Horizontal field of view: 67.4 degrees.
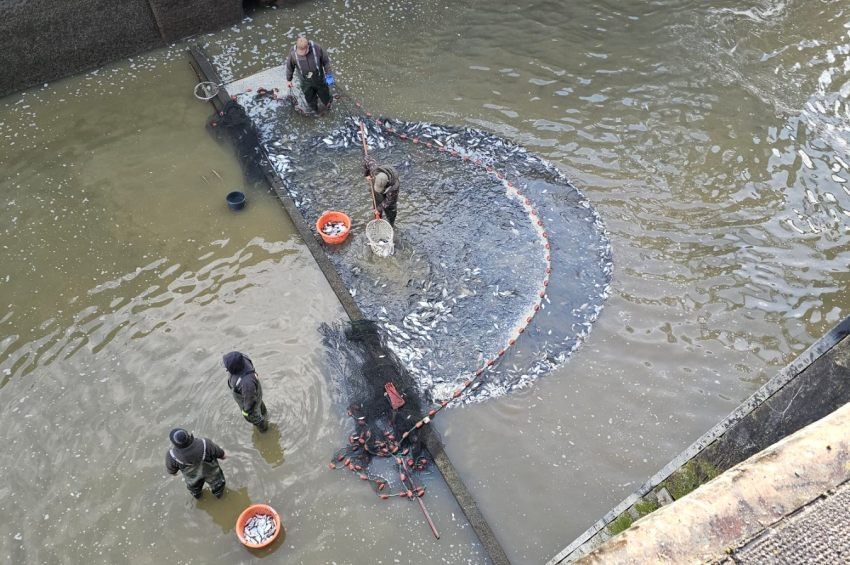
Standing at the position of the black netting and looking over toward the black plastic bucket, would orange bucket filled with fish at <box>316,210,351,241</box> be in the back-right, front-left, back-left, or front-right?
front-right

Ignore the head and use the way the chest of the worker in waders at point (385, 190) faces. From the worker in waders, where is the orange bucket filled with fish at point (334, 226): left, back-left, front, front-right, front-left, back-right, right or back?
front

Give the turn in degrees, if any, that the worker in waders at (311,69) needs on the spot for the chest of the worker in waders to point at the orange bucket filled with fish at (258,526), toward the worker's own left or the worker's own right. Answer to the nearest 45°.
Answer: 0° — they already face it

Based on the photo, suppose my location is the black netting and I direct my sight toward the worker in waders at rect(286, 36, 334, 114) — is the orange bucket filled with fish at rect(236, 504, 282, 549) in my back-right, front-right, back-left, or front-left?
back-left

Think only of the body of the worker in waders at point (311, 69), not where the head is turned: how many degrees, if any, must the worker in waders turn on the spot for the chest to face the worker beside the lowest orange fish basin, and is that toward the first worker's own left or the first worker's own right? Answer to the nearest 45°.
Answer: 0° — they already face them

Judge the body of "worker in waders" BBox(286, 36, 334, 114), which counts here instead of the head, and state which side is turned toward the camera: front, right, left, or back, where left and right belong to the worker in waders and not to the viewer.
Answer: front

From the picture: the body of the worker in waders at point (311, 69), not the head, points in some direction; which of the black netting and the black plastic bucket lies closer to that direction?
the black netting
